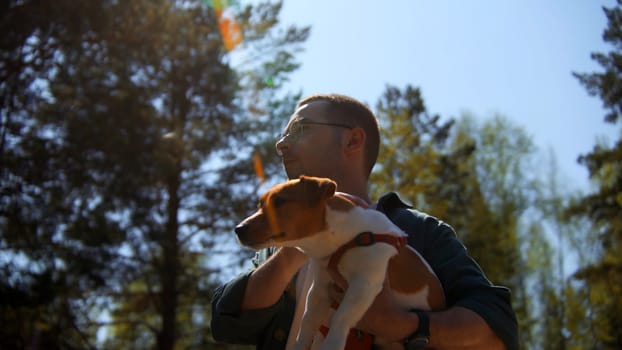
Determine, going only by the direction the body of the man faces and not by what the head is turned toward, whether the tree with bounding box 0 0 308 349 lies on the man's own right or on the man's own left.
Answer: on the man's own right

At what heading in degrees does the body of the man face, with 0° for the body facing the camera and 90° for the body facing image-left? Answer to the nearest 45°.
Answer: approximately 45°
